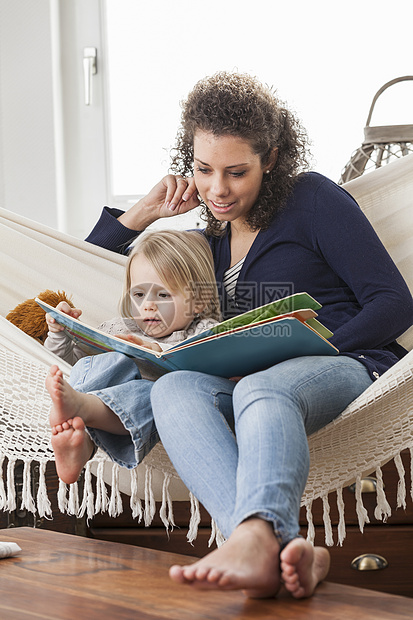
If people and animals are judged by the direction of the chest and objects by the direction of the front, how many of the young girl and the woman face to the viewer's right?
0

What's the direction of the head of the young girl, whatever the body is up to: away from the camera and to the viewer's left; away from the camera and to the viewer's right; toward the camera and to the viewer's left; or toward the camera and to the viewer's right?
toward the camera and to the viewer's left

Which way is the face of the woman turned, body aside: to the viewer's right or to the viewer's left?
to the viewer's left

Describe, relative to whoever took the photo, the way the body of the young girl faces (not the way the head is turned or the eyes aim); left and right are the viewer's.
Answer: facing the viewer and to the left of the viewer
